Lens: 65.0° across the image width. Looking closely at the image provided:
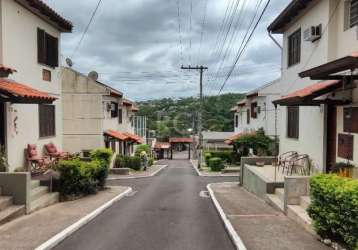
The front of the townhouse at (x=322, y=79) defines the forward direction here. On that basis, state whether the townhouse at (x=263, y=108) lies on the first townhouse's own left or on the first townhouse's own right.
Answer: on the first townhouse's own right

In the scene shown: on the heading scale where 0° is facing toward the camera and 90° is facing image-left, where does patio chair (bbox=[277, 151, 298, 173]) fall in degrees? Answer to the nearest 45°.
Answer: approximately 45°

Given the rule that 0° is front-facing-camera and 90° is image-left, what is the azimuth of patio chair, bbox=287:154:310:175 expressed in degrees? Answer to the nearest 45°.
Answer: approximately 45°

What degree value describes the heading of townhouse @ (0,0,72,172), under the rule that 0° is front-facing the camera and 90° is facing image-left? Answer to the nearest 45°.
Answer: approximately 315°

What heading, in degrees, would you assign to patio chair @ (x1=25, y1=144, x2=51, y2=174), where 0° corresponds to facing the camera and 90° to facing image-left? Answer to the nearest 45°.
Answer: approximately 315°

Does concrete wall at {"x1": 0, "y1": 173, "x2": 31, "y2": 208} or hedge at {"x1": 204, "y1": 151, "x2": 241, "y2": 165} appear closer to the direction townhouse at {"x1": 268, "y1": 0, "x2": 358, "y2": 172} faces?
the concrete wall
